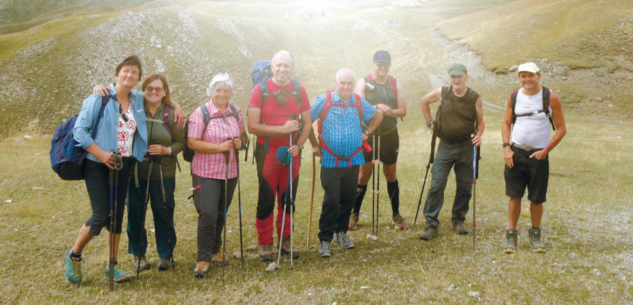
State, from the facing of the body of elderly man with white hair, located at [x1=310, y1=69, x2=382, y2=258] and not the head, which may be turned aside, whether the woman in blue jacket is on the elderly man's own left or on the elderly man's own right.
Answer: on the elderly man's own right

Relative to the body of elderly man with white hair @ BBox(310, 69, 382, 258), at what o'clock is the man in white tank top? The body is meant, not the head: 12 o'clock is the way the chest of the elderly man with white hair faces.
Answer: The man in white tank top is roughly at 9 o'clock from the elderly man with white hair.

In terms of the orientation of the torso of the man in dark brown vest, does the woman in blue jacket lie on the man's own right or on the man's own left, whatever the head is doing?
on the man's own right

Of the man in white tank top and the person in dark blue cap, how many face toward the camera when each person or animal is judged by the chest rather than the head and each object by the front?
2

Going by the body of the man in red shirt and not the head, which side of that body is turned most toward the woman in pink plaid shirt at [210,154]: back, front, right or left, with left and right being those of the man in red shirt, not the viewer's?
right
